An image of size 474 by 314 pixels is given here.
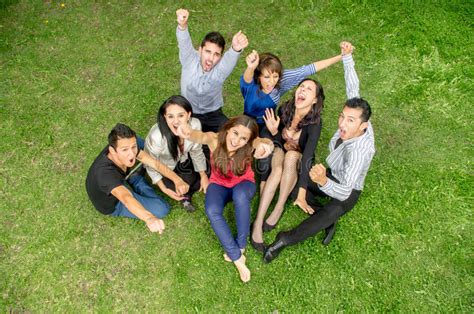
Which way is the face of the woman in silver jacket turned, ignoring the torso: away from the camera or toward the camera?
toward the camera

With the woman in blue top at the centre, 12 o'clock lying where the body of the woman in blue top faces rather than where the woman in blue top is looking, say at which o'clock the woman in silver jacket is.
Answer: The woman in silver jacket is roughly at 2 o'clock from the woman in blue top.

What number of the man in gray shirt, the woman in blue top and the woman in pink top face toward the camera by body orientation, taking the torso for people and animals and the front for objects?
3

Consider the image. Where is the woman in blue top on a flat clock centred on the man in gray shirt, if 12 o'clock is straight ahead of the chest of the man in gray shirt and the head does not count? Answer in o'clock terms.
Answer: The woman in blue top is roughly at 9 o'clock from the man in gray shirt.

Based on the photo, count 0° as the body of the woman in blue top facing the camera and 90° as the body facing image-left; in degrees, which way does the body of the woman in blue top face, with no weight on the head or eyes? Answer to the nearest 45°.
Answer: approximately 0°

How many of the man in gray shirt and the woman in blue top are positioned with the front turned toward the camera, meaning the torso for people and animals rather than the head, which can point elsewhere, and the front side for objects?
2

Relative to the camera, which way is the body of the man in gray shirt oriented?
toward the camera

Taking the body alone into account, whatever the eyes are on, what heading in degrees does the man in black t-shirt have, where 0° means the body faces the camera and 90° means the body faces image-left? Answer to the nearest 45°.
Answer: approximately 315°

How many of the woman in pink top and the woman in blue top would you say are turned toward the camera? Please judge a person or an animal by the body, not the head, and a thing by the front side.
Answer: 2

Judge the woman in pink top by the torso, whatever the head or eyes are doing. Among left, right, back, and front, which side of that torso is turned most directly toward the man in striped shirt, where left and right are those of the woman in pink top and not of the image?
left
